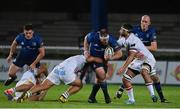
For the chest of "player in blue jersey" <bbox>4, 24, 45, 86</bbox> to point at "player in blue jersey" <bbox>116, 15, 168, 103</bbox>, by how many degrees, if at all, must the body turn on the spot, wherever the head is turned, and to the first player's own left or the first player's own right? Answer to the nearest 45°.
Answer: approximately 90° to the first player's own left

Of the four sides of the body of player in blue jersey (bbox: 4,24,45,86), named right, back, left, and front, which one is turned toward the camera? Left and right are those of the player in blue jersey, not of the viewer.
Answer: front

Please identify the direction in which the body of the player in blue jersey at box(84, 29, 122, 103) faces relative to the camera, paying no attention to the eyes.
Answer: toward the camera

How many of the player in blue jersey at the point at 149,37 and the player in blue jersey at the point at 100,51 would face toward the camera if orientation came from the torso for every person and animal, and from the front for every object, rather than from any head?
2

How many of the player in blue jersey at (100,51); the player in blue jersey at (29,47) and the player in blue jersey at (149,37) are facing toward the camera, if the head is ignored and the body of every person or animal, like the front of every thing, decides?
3

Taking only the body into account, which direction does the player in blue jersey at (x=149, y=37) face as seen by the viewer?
toward the camera

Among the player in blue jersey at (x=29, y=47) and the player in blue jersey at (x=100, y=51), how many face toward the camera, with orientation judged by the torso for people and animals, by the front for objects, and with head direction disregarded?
2

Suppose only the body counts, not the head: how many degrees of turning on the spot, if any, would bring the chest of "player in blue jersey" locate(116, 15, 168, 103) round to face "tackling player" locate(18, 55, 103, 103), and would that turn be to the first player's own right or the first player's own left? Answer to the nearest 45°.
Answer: approximately 45° to the first player's own right

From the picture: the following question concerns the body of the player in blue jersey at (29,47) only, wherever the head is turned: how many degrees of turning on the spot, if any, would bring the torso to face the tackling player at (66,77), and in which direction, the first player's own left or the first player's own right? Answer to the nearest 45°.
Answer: approximately 45° to the first player's own left
